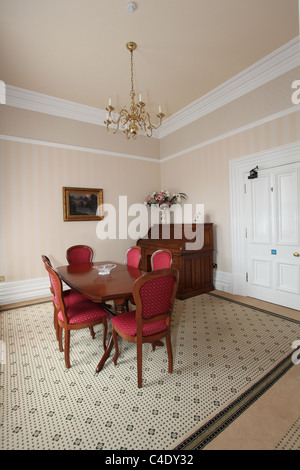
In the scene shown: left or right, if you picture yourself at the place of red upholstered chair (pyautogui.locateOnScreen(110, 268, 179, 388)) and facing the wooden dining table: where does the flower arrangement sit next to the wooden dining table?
right

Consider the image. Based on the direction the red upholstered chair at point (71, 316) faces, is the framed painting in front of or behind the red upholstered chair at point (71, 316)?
in front

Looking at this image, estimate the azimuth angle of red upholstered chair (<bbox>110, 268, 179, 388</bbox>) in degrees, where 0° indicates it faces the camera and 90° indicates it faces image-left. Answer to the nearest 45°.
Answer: approximately 135°

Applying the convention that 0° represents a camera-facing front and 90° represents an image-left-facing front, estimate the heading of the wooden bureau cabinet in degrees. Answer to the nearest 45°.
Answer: approximately 45°

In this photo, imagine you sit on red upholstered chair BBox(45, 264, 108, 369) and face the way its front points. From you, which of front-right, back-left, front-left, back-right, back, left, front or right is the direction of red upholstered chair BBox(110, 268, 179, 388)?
right

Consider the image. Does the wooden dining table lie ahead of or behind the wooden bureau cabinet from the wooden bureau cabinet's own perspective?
ahead

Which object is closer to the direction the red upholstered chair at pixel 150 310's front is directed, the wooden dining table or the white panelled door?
the wooden dining table

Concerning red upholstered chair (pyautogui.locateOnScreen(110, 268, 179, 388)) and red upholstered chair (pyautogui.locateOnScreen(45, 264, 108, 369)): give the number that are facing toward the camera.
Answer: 0

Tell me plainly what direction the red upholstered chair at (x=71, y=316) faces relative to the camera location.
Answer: facing away from the viewer and to the right of the viewer

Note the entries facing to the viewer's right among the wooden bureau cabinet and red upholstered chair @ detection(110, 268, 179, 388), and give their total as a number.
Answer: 0

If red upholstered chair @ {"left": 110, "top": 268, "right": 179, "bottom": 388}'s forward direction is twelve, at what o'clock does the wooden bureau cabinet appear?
The wooden bureau cabinet is roughly at 2 o'clock from the red upholstered chair.

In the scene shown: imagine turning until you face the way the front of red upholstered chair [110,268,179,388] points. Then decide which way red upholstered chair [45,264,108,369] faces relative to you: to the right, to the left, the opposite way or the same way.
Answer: to the right
